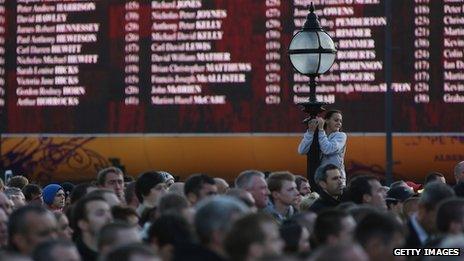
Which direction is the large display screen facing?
toward the camera

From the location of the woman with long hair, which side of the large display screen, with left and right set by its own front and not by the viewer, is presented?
front

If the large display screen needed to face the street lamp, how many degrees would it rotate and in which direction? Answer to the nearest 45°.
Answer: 0° — it already faces it
